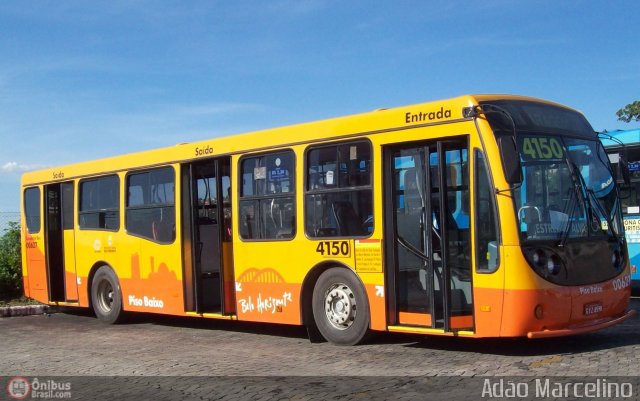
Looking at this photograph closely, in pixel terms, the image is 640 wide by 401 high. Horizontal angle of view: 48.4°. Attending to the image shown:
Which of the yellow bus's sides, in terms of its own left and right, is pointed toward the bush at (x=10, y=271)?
back

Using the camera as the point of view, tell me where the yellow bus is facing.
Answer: facing the viewer and to the right of the viewer
